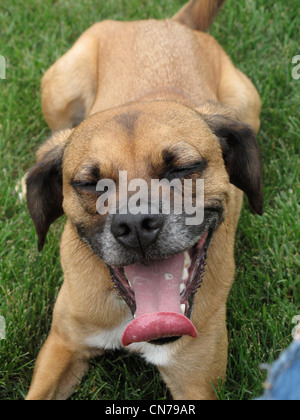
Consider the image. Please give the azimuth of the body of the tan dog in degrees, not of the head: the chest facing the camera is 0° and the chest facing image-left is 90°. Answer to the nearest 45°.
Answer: approximately 0°
